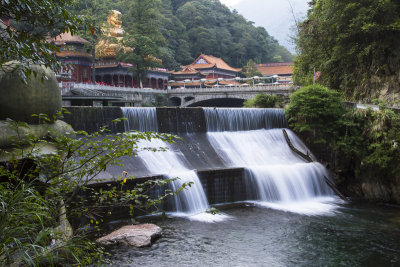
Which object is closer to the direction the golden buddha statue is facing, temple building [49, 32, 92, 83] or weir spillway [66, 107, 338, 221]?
the weir spillway

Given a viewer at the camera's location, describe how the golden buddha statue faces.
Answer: facing the viewer and to the right of the viewer

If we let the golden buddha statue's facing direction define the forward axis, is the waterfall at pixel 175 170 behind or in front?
in front

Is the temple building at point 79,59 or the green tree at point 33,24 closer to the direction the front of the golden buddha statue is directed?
the green tree

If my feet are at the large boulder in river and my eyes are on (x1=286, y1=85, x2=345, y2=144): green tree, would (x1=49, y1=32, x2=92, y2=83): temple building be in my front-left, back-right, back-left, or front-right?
front-left

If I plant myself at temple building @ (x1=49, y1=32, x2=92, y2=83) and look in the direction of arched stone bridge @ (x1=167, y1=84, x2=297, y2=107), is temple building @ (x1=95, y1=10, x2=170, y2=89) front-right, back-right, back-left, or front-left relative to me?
front-left

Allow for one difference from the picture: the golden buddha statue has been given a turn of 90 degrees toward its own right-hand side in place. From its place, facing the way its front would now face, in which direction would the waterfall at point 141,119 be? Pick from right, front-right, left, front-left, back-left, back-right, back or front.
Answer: front-left

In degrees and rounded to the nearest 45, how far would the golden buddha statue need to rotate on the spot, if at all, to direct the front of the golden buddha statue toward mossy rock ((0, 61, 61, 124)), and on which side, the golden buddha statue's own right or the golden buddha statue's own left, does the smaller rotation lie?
approximately 45° to the golden buddha statue's own right

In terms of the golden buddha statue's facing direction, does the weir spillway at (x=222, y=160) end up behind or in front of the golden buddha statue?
in front

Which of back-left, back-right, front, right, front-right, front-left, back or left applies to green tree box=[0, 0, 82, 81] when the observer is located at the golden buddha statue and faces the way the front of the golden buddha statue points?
front-right
